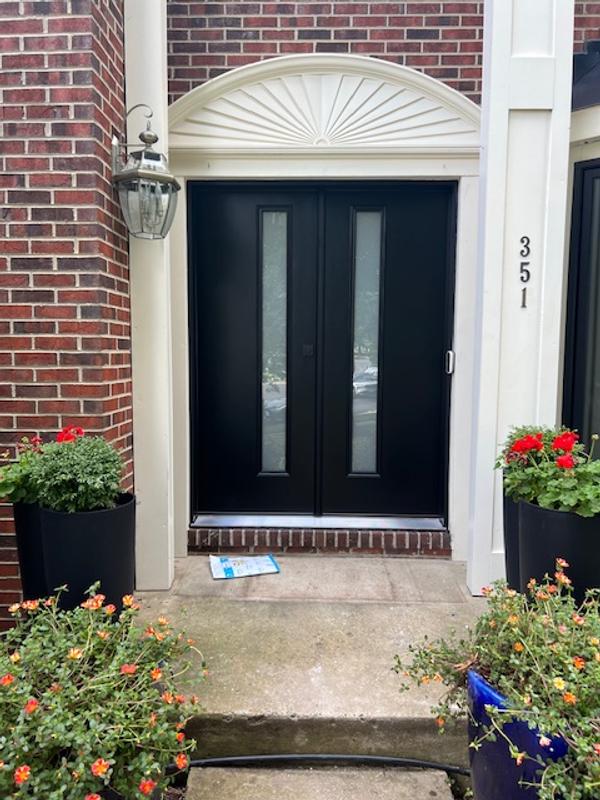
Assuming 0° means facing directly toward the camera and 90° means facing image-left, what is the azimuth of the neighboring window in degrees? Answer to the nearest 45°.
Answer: approximately 45°

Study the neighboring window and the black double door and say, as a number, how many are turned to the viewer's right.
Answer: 0

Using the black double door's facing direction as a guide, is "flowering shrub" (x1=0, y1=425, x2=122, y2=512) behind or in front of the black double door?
in front

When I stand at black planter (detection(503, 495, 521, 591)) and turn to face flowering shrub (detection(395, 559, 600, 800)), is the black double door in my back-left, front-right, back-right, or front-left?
back-right

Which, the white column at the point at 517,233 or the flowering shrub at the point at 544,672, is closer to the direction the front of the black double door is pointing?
the flowering shrub

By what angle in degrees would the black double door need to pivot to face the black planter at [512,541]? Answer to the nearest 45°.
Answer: approximately 45° to its left

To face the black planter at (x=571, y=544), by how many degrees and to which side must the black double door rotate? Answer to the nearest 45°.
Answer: approximately 45° to its left

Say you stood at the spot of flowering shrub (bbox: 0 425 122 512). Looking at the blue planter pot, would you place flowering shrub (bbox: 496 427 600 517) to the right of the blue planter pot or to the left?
left

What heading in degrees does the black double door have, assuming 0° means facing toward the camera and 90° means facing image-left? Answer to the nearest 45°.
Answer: approximately 0°

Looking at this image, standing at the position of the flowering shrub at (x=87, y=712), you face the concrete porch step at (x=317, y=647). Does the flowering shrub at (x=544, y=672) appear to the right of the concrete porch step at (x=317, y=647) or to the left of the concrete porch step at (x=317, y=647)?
right
